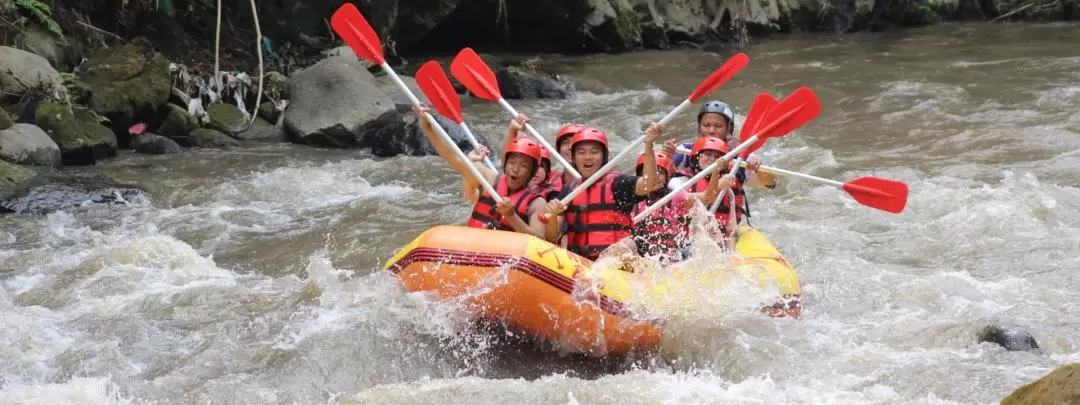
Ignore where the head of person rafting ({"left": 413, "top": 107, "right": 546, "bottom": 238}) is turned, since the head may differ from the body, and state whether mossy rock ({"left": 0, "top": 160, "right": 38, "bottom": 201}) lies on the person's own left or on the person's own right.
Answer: on the person's own right

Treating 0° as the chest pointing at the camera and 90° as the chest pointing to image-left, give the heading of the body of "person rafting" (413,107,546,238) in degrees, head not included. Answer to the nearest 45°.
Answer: approximately 45°

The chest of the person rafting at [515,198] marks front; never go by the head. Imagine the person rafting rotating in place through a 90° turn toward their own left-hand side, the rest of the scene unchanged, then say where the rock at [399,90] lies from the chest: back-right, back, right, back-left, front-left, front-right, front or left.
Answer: back-left

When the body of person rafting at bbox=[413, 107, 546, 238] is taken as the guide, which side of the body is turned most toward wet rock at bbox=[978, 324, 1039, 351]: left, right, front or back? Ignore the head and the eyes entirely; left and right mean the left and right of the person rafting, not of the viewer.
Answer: left

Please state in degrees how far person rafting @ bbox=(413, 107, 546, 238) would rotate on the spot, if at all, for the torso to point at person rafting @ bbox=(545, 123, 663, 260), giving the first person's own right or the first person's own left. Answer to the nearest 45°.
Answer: approximately 135° to the first person's own left

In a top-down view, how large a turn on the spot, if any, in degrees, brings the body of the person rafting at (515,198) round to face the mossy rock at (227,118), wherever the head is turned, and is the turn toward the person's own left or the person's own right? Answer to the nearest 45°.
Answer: approximately 90° to the person's own right

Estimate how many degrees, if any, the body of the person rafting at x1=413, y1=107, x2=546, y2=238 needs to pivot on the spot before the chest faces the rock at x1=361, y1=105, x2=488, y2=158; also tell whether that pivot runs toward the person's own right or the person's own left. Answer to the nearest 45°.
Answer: approximately 135° to the person's own right

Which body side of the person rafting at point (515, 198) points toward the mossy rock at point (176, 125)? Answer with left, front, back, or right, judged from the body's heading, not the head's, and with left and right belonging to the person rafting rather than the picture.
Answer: right

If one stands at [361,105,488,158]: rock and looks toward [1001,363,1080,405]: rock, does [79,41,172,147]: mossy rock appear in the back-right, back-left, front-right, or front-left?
back-right
